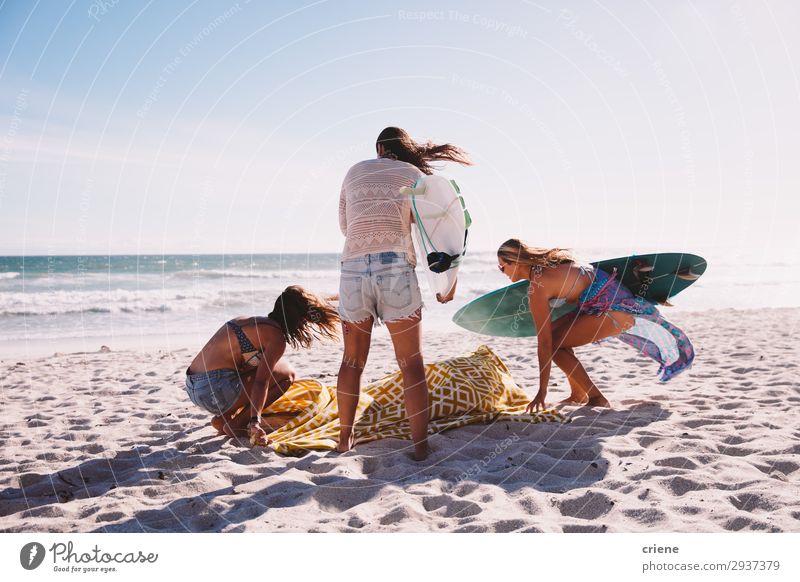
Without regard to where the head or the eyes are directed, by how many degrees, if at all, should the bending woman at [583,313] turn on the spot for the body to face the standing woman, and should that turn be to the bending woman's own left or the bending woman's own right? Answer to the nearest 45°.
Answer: approximately 45° to the bending woman's own left

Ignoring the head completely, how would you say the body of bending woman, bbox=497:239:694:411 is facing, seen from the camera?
to the viewer's left

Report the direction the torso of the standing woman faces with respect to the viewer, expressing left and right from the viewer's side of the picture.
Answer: facing away from the viewer

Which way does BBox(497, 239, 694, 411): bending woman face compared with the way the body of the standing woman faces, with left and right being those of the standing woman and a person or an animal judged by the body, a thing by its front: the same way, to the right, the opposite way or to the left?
to the left

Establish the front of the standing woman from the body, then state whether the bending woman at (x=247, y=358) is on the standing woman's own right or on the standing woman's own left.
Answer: on the standing woman's own left

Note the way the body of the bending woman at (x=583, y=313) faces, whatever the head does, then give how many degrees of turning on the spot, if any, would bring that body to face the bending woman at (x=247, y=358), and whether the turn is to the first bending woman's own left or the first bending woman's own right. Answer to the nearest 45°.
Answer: approximately 45° to the first bending woman's own left

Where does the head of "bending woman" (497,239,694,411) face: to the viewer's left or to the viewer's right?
to the viewer's left

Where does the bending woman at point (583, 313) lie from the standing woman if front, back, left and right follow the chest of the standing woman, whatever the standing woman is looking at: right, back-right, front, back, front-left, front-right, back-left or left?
front-right

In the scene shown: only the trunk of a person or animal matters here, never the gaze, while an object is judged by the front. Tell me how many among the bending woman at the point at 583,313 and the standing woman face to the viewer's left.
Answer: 1
